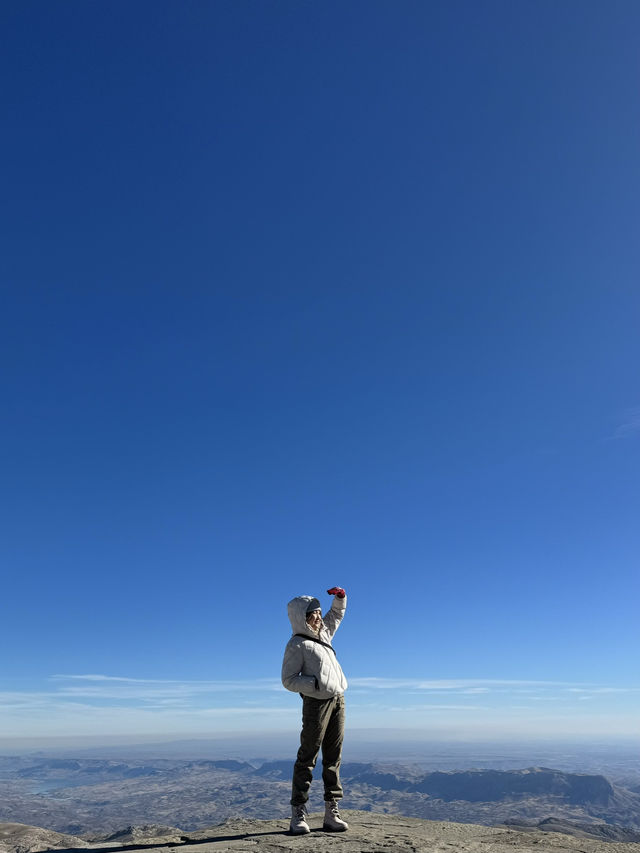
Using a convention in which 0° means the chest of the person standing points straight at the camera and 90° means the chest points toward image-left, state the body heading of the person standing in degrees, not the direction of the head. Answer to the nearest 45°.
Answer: approximately 315°

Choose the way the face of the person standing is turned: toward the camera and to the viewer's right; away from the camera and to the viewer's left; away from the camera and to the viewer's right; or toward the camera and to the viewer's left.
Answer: toward the camera and to the viewer's right
